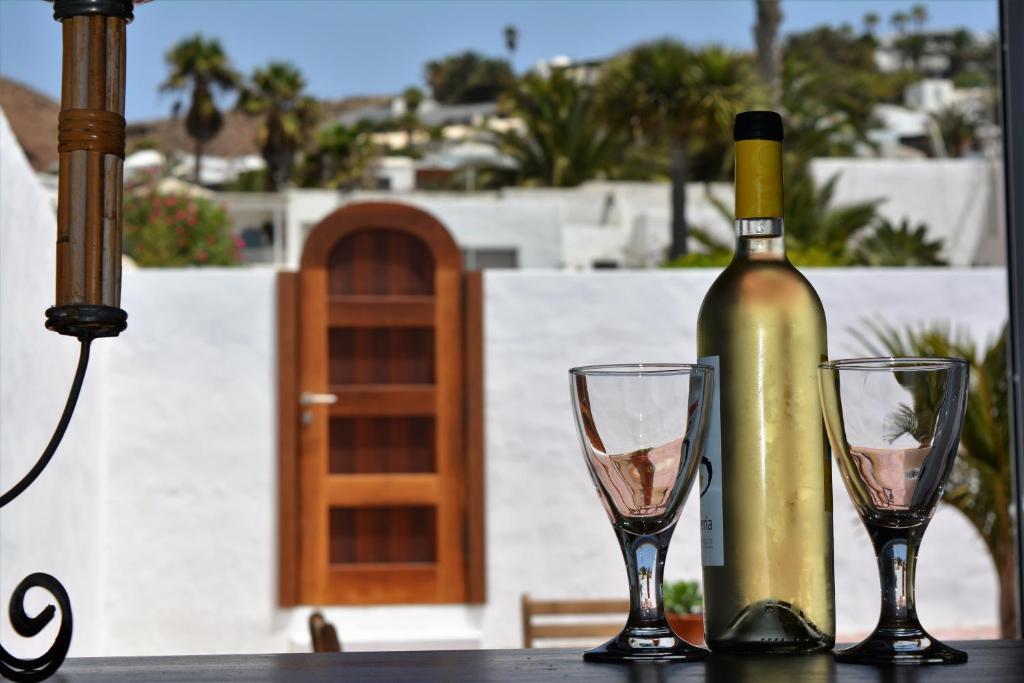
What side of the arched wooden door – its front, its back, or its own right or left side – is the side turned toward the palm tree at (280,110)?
back

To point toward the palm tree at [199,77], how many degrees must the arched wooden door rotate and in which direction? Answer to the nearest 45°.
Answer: approximately 180°

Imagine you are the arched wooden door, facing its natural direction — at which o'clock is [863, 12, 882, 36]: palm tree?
The palm tree is roughly at 7 o'clock from the arched wooden door.

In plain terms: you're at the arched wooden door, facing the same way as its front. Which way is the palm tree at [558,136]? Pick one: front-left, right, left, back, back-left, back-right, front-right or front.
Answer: back

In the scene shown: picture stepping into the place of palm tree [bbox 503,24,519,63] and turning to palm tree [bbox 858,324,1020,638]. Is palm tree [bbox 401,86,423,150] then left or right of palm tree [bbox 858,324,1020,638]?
right

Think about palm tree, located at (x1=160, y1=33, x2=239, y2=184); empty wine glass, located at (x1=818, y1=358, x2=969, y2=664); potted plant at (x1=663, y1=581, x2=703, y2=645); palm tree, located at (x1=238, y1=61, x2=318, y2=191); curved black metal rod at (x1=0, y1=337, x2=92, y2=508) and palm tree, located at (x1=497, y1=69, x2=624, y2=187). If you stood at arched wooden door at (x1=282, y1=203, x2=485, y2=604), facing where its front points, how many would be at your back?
3

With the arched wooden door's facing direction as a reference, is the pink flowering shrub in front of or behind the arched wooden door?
behind

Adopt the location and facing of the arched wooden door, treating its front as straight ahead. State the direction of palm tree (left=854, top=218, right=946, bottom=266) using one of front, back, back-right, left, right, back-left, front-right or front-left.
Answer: back-left

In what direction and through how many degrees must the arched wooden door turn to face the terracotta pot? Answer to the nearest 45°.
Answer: approximately 45° to its left

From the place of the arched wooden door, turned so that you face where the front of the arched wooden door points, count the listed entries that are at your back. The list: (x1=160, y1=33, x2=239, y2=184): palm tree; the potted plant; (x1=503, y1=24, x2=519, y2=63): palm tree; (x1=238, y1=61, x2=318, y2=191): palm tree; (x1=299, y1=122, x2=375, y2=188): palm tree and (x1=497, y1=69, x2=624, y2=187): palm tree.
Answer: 5

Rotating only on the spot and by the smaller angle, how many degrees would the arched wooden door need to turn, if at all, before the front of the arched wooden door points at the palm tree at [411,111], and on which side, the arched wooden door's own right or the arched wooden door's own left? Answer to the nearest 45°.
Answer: approximately 180°

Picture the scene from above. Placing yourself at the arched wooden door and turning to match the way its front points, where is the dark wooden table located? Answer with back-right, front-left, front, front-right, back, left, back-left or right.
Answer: front

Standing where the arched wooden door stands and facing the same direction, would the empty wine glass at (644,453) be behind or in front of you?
in front

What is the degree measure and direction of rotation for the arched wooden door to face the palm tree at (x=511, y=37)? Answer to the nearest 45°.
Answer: approximately 180°

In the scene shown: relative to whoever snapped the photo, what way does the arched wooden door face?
facing the viewer

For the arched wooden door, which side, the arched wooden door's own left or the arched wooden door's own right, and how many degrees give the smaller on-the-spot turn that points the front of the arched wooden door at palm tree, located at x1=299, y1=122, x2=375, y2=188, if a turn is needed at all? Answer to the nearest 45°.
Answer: approximately 180°

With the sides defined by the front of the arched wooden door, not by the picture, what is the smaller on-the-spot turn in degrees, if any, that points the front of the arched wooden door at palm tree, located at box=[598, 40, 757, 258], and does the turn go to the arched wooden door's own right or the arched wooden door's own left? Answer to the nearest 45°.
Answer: approximately 180°

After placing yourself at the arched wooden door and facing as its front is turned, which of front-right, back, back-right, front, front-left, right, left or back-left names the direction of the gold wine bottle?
front
